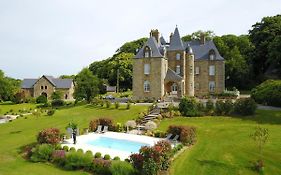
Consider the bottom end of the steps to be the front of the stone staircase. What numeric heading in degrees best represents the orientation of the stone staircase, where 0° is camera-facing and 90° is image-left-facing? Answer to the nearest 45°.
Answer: approximately 45°

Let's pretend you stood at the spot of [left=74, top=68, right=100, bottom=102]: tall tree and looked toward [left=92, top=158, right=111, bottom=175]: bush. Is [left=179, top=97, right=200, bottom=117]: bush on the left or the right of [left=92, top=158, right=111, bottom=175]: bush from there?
left

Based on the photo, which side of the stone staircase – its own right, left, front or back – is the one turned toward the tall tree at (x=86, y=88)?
right

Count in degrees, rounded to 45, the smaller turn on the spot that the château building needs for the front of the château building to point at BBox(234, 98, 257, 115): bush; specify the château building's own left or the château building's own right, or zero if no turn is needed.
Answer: approximately 45° to the château building's own left

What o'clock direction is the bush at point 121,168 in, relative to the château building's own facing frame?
The bush is roughly at 12 o'clock from the château building.

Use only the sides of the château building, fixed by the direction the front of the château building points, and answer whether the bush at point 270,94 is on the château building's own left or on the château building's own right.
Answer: on the château building's own left

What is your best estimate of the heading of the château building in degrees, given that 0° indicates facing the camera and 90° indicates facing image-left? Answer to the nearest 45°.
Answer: approximately 0°

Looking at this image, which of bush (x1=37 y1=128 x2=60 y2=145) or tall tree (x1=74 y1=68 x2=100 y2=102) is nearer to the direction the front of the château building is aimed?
the bush

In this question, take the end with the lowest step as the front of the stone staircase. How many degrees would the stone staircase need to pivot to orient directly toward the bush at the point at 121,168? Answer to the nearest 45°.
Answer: approximately 45° to its left
